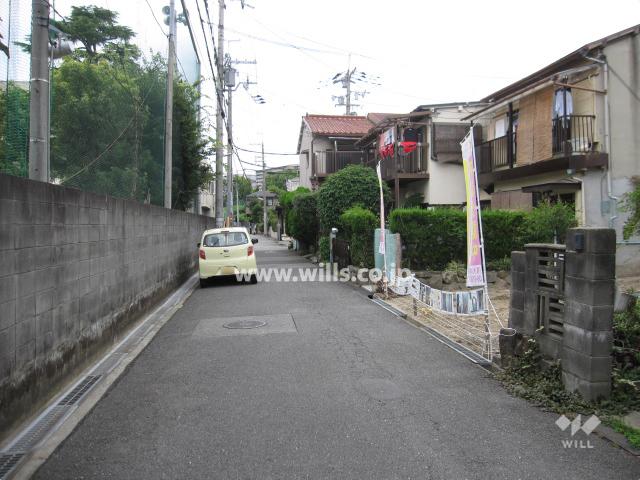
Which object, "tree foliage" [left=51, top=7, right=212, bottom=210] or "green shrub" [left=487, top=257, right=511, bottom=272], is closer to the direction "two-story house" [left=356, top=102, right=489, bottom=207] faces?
the tree foliage

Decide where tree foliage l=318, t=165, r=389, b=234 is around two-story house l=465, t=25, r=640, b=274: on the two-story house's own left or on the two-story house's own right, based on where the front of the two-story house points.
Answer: on the two-story house's own right

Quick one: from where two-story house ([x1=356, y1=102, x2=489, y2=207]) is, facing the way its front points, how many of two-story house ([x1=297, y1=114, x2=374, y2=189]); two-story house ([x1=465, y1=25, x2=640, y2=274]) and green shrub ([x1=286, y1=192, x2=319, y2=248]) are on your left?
1

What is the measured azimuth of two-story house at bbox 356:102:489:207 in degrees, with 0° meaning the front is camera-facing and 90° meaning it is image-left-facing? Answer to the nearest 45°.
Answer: approximately 45°

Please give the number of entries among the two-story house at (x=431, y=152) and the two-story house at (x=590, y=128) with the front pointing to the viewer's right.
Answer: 0

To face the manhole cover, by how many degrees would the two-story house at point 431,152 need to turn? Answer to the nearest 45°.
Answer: approximately 45° to its left

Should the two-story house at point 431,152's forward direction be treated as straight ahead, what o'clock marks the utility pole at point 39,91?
The utility pole is roughly at 11 o'clock from the two-story house.

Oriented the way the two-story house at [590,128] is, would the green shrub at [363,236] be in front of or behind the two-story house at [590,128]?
in front

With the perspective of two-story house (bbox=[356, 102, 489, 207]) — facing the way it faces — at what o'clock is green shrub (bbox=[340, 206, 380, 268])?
The green shrub is roughly at 11 o'clock from the two-story house.

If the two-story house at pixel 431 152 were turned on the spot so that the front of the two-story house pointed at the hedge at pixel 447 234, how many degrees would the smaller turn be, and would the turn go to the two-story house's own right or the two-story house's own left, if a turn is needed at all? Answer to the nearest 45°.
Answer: approximately 45° to the two-story house's own left

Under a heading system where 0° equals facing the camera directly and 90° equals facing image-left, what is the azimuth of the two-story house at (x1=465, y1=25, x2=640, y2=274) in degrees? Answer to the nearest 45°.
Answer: approximately 45°

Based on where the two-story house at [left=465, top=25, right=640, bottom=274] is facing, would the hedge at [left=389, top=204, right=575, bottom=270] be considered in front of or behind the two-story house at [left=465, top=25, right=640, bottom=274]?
in front

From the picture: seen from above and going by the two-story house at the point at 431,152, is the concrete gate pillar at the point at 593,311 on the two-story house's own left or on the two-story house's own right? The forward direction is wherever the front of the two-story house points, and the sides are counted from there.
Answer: on the two-story house's own left

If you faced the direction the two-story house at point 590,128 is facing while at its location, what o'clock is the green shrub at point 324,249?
The green shrub is roughly at 2 o'clock from the two-story house.
